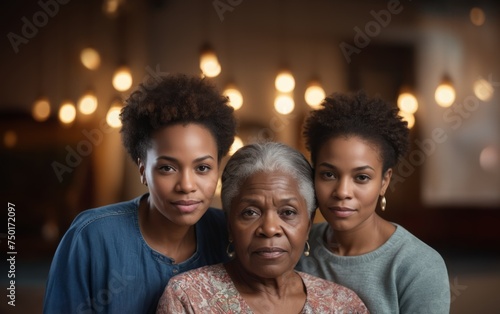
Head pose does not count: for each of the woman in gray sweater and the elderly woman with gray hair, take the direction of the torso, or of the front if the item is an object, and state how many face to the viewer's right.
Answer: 0

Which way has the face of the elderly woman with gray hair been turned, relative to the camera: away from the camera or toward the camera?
toward the camera

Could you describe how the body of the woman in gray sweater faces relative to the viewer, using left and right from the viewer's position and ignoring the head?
facing the viewer and to the left of the viewer

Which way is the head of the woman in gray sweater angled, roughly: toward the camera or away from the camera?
toward the camera

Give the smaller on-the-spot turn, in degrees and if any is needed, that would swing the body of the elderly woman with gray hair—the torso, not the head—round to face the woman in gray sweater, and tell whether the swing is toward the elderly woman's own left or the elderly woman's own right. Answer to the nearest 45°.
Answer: approximately 90° to the elderly woman's own left

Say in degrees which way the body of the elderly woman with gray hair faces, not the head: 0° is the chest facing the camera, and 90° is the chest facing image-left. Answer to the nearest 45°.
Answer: approximately 0°
